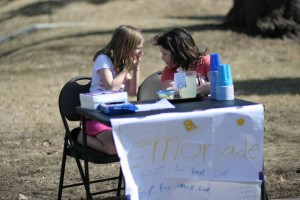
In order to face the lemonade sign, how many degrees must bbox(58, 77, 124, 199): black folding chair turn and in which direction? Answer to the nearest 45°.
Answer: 0° — it already faces it

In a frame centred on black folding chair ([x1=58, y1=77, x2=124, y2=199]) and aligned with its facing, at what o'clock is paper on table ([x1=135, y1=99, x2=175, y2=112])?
The paper on table is roughly at 12 o'clock from the black folding chair.

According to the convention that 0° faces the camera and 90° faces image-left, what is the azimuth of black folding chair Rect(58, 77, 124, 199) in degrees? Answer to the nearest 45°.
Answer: approximately 315°

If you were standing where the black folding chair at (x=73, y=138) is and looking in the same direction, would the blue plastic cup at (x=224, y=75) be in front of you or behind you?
in front

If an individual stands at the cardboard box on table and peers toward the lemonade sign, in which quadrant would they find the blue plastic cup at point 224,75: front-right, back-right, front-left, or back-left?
front-left

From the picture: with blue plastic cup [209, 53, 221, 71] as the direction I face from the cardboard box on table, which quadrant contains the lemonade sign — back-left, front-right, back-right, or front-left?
front-right

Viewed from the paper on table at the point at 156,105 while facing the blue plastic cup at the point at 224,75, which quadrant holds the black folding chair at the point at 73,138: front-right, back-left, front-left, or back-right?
back-left
